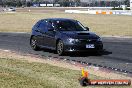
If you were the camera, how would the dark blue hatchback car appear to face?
facing the viewer and to the right of the viewer
